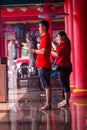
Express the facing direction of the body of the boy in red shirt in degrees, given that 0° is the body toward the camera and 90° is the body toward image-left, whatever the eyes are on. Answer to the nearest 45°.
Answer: approximately 90°
